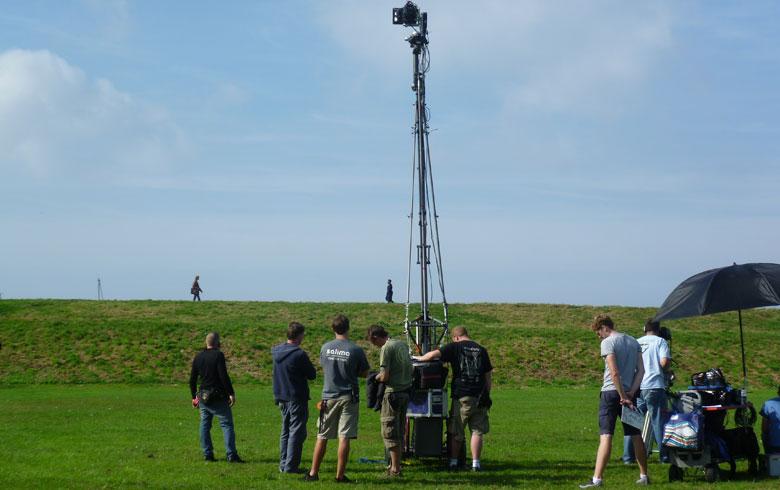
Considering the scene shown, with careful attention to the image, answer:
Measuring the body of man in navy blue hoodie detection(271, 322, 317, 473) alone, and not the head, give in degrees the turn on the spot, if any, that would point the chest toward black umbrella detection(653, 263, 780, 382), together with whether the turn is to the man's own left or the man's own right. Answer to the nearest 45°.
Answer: approximately 45° to the man's own right

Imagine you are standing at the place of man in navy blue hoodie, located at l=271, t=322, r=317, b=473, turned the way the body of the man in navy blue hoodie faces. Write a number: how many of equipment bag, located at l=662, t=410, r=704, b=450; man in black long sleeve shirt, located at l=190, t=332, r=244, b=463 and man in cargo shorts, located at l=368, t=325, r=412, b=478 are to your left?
1

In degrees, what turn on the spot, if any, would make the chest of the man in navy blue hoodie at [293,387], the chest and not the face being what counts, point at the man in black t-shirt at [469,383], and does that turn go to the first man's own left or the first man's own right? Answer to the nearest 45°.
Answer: approximately 45° to the first man's own right

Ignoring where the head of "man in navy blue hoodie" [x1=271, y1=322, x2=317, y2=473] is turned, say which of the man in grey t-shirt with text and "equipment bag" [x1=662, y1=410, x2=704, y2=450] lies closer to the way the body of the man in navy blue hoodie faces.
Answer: the equipment bag

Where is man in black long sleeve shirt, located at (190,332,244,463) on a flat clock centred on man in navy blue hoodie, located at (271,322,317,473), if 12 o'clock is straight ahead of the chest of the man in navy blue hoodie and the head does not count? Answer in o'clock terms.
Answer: The man in black long sleeve shirt is roughly at 9 o'clock from the man in navy blue hoodie.

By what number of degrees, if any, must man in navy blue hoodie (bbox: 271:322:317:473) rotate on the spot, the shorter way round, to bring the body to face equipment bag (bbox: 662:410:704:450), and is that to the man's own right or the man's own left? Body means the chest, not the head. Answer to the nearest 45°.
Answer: approximately 45° to the man's own right

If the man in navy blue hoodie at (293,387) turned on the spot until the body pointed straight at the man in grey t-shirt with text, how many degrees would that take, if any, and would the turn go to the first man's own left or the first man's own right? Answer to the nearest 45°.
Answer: approximately 90° to the first man's own right

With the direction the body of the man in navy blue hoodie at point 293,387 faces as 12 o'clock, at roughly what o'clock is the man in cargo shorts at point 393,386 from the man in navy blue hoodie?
The man in cargo shorts is roughly at 2 o'clock from the man in navy blue hoodie.

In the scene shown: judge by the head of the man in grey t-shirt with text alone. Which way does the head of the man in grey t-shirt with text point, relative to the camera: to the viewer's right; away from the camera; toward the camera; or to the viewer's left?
away from the camera

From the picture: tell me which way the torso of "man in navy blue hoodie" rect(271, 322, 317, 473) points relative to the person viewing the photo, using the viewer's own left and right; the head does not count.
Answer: facing away from the viewer and to the right of the viewer
